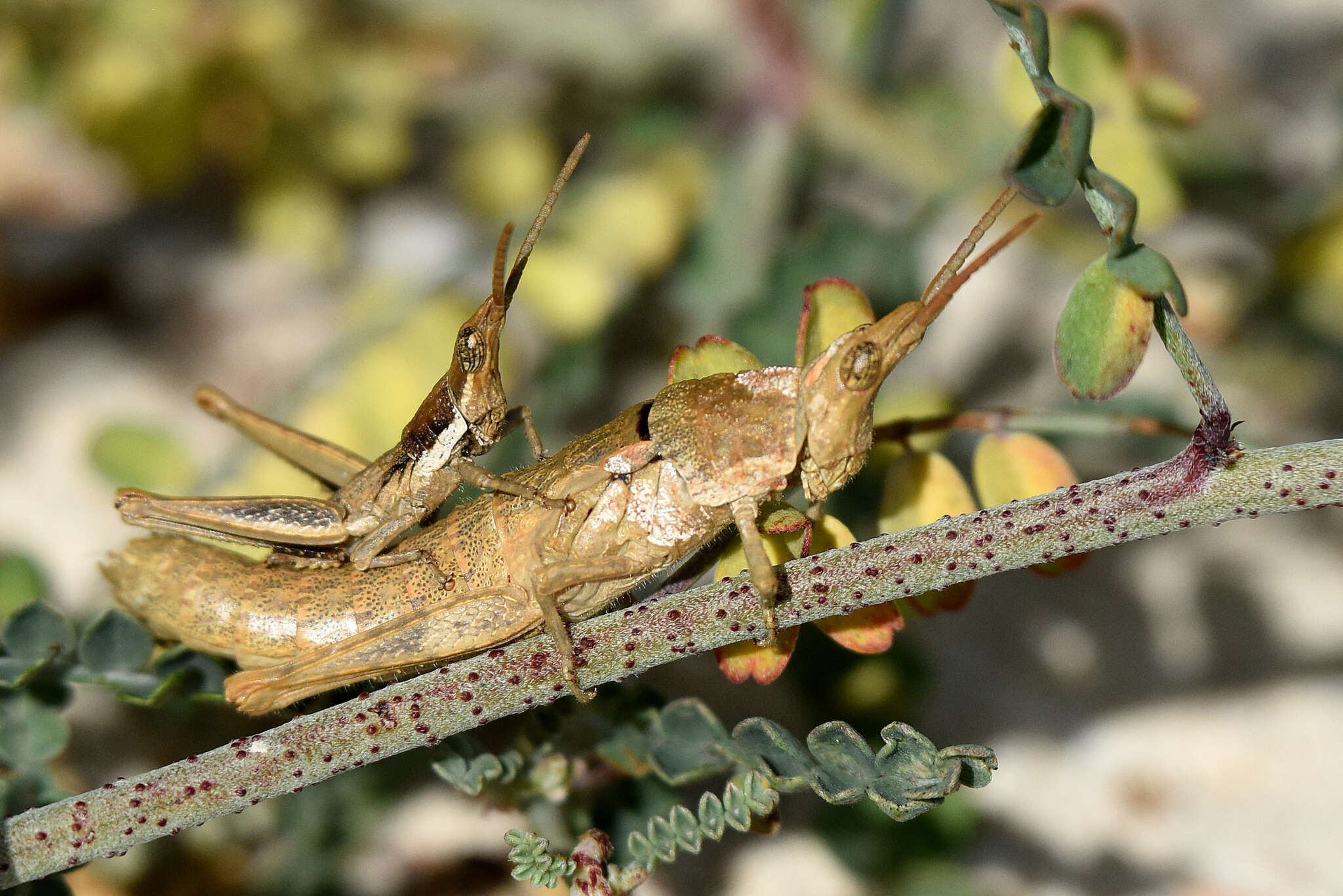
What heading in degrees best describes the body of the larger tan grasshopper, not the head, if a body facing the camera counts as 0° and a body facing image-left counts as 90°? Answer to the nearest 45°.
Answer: approximately 270°

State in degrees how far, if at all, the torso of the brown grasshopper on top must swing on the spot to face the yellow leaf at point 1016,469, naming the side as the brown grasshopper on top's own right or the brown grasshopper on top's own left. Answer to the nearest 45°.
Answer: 0° — it already faces it

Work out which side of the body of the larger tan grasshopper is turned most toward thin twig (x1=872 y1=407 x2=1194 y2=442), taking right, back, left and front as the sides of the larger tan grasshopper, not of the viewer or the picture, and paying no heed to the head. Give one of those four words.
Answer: front

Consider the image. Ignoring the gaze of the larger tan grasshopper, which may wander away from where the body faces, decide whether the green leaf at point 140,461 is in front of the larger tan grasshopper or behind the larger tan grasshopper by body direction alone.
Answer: behind

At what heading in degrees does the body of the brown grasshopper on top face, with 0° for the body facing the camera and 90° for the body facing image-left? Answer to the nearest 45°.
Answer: approximately 270°

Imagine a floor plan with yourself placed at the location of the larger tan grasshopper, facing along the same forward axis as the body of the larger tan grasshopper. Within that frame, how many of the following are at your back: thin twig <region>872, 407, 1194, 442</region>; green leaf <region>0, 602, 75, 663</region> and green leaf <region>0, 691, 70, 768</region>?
2
